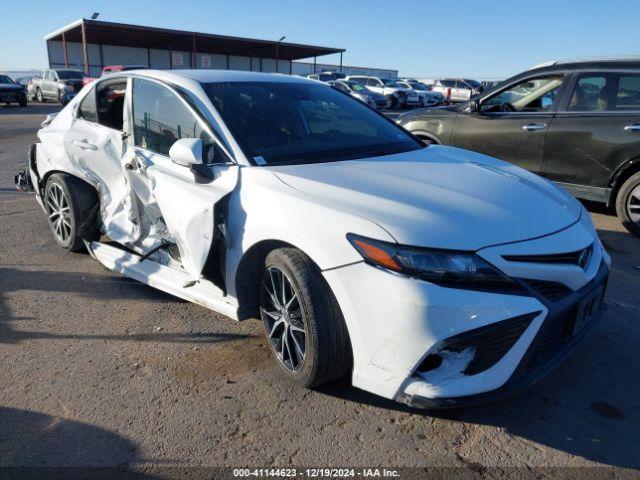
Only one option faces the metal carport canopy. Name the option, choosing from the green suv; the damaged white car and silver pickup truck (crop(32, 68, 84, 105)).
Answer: the green suv

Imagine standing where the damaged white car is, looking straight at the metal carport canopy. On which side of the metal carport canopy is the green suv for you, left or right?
right

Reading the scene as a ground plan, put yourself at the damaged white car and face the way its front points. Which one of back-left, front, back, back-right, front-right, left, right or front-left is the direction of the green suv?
left

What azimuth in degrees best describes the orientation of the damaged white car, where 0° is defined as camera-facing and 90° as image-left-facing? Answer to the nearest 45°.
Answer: approximately 315°

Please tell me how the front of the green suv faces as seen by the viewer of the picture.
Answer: facing away from the viewer and to the left of the viewer

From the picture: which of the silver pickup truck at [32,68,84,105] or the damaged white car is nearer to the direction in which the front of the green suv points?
the silver pickup truck

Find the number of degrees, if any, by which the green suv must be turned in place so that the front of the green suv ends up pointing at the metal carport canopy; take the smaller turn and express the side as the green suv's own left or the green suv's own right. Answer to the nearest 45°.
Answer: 0° — it already faces it

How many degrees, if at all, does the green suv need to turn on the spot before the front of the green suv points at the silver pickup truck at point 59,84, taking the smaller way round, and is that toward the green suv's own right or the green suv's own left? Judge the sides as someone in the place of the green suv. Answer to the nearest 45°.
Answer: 0° — it already faces it

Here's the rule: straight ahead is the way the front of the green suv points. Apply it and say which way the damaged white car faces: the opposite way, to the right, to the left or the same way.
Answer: the opposite way
